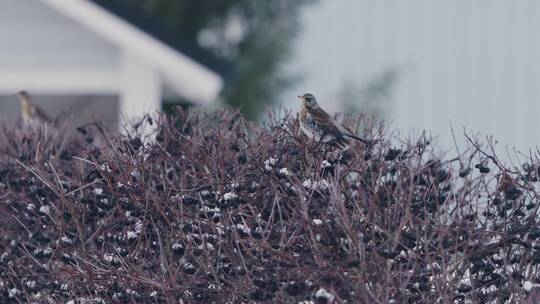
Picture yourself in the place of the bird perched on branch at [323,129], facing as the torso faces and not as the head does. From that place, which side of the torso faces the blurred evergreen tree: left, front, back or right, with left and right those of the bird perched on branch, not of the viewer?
right

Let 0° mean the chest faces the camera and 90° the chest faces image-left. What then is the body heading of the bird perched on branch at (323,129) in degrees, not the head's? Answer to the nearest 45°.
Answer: approximately 90°
